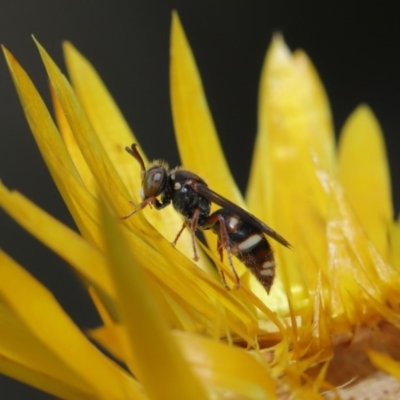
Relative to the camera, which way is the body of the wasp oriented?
to the viewer's left
